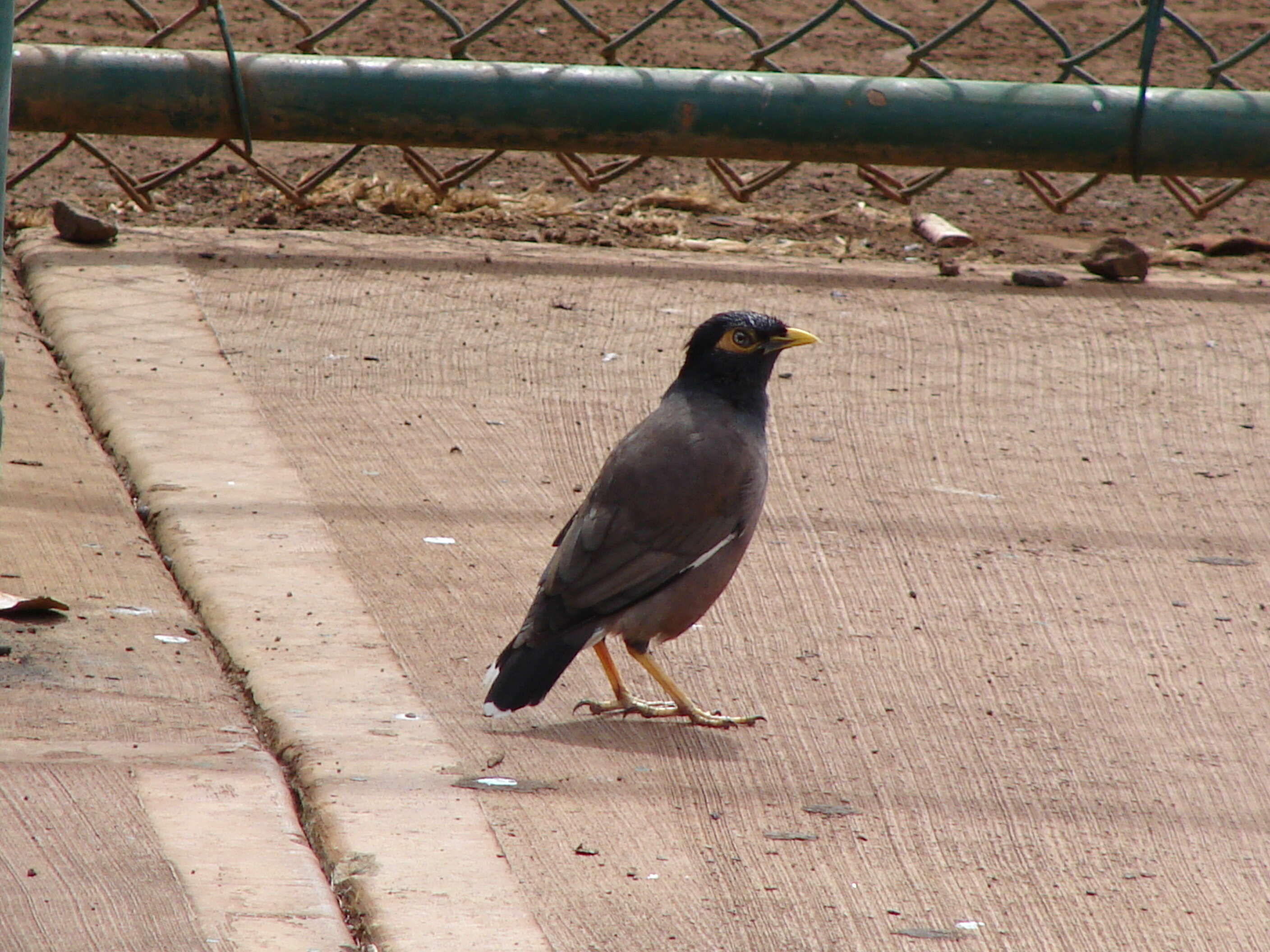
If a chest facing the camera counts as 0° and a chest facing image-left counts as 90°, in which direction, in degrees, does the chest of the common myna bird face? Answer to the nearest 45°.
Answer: approximately 270°

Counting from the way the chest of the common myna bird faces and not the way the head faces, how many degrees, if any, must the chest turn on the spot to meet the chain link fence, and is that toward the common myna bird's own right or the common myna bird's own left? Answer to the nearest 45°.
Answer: approximately 90° to the common myna bird's own left

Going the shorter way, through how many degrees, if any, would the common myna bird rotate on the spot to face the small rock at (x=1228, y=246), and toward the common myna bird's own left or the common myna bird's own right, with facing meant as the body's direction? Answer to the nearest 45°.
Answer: approximately 45° to the common myna bird's own left

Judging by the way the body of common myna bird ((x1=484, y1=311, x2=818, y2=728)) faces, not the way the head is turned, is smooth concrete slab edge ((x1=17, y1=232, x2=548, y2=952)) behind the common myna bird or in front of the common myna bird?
behind

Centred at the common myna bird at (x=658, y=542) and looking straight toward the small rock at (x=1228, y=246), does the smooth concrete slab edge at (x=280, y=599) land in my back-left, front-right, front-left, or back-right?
back-left

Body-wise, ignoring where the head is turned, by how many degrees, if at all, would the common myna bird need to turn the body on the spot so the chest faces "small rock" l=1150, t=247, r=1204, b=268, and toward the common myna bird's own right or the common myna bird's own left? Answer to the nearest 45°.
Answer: approximately 45° to the common myna bird's own left

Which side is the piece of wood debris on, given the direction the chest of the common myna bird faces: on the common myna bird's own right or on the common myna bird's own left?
on the common myna bird's own left

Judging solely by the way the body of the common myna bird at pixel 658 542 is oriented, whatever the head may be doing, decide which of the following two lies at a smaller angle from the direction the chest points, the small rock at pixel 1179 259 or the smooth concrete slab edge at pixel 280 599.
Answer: the small rock

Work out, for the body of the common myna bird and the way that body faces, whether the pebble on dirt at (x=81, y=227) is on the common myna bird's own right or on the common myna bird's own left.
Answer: on the common myna bird's own left
